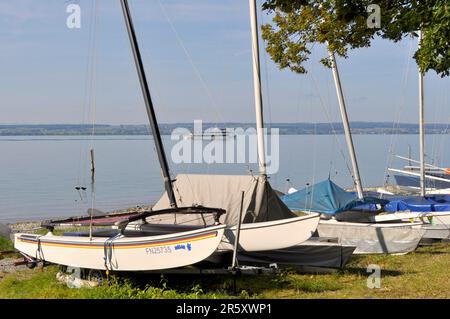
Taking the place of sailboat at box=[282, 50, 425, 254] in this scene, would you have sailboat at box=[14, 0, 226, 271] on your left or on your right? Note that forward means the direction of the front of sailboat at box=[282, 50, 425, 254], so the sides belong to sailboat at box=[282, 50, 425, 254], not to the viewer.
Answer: on your right

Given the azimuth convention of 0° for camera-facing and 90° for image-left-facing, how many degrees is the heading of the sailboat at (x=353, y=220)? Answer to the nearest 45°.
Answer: approximately 270°
